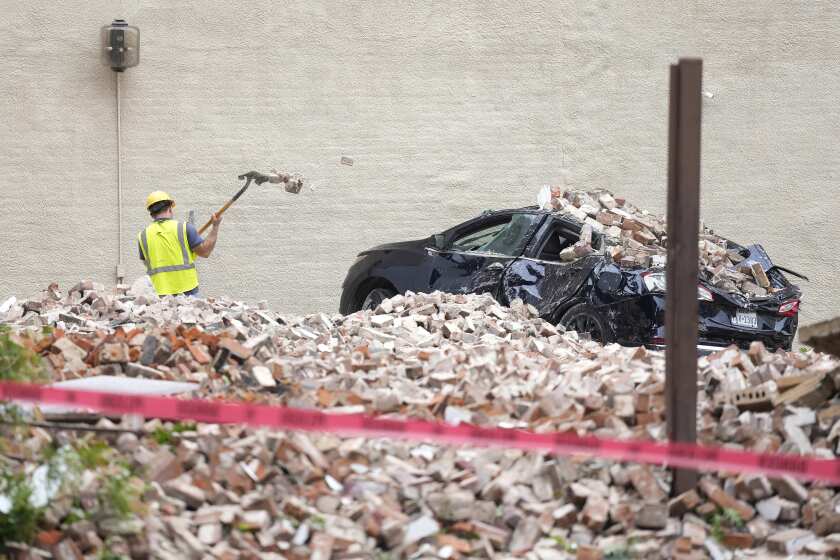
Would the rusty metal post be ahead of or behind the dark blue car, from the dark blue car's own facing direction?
behind

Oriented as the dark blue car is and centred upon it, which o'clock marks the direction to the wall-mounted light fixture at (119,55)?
The wall-mounted light fixture is roughly at 12 o'clock from the dark blue car.

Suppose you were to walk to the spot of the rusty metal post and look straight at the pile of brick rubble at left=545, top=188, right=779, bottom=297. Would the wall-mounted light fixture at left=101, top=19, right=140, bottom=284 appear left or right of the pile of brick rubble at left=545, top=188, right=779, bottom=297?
left

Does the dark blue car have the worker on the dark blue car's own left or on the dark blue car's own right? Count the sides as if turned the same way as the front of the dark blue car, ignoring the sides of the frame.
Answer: on the dark blue car's own left

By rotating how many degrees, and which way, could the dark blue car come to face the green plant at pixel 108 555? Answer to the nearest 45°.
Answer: approximately 135° to its left

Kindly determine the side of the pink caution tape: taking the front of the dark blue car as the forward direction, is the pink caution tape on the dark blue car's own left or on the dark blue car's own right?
on the dark blue car's own left

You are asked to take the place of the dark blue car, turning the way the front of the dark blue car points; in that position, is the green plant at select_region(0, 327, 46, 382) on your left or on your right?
on your left

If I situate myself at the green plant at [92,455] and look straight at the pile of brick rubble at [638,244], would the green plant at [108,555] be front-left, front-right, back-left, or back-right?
back-right

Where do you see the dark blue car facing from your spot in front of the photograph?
facing away from the viewer and to the left of the viewer

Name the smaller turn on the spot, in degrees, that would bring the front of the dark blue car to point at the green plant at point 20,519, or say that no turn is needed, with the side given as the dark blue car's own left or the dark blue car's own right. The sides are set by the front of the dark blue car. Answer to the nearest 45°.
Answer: approximately 135° to the dark blue car's own left

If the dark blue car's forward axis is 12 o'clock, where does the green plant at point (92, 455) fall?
The green plant is roughly at 8 o'clock from the dark blue car.
